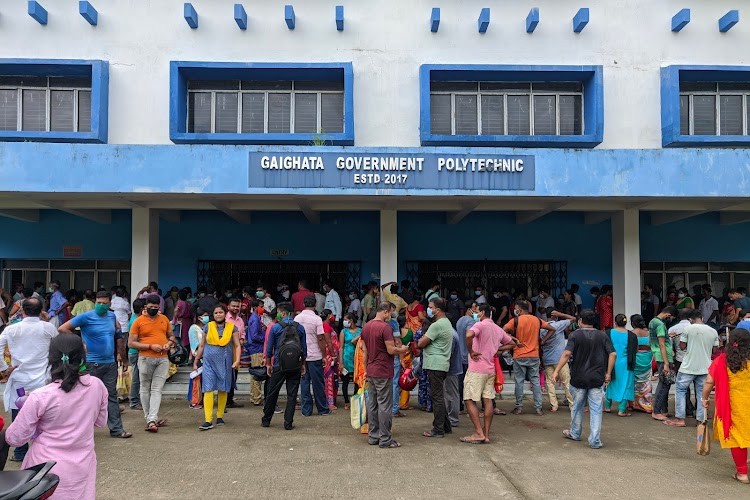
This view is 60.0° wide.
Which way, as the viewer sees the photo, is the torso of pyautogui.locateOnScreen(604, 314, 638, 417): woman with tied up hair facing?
away from the camera

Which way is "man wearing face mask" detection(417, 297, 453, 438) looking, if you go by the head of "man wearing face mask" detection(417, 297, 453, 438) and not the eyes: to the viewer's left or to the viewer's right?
to the viewer's left

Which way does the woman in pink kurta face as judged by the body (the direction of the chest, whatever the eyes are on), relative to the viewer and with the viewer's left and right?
facing away from the viewer

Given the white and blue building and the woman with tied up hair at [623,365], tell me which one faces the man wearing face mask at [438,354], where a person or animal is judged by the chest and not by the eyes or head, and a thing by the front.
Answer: the white and blue building

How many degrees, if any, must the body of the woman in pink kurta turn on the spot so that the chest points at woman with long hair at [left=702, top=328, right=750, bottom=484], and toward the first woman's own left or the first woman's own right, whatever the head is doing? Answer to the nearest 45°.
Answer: approximately 90° to the first woman's own right

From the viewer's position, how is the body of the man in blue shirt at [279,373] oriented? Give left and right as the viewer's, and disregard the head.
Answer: facing away from the viewer and to the left of the viewer

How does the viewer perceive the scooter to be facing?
facing to the left of the viewer

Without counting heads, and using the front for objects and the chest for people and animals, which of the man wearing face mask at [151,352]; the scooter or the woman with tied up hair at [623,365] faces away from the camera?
the woman with tied up hair

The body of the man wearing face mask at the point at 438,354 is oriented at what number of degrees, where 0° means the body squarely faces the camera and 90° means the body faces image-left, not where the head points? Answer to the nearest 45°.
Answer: approximately 90°
